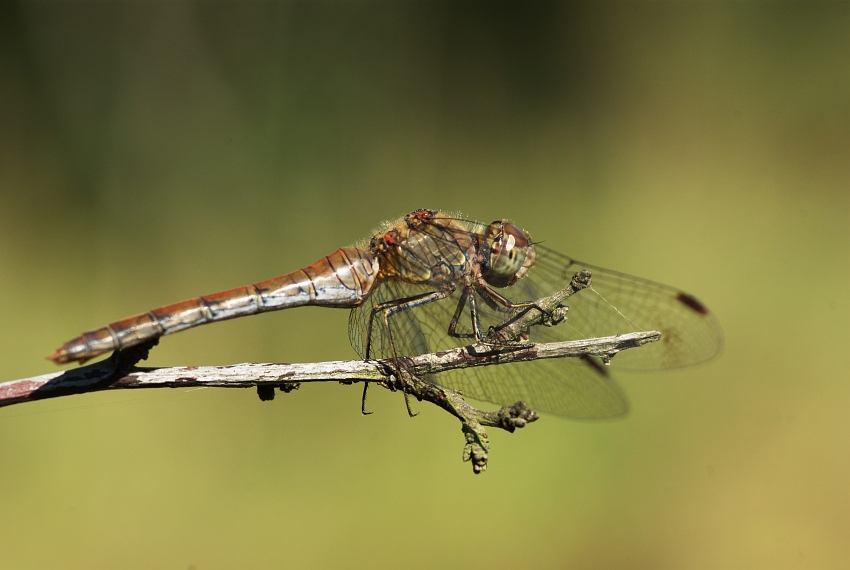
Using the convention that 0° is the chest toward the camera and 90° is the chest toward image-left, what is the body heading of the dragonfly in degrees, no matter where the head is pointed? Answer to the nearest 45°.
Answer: approximately 270°
